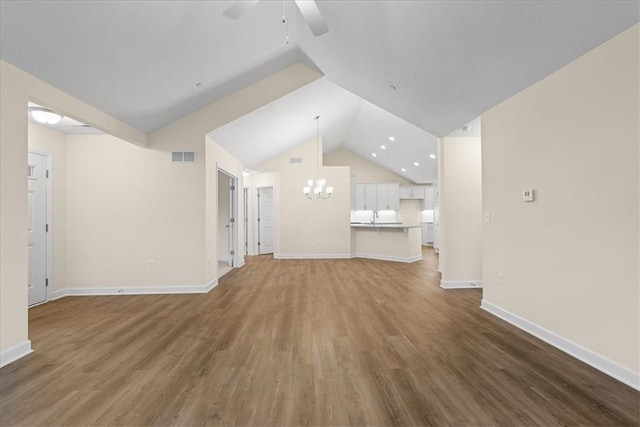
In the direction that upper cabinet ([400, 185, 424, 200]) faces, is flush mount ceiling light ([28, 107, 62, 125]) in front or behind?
in front

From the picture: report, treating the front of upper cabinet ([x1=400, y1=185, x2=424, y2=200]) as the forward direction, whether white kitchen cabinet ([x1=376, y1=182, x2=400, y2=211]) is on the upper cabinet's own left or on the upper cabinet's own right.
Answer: on the upper cabinet's own right

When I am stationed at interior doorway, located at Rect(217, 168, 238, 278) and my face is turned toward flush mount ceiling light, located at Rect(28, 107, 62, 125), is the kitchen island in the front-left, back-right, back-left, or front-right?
back-left

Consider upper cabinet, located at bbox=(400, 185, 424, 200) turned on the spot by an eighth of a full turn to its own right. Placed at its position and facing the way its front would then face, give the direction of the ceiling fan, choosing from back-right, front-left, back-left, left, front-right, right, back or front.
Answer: front-left

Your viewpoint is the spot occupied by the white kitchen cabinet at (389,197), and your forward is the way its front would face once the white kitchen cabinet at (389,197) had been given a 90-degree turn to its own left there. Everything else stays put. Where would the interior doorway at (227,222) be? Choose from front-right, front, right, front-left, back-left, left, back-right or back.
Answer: back-right

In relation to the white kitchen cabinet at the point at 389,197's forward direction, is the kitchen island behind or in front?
in front

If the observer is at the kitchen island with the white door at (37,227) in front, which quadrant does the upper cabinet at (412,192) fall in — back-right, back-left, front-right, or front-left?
back-right

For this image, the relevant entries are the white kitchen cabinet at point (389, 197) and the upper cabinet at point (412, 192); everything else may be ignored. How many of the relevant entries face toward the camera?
2

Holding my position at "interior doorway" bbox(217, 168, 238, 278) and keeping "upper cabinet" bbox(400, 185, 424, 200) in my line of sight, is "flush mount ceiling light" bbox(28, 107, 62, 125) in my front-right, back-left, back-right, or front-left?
back-right

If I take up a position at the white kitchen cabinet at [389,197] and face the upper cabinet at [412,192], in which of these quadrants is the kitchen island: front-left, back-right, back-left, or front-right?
back-right

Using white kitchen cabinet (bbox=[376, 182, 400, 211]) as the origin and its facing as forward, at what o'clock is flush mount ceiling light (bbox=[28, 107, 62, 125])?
The flush mount ceiling light is roughly at 1 o'clock from the white kitchen cabinet.

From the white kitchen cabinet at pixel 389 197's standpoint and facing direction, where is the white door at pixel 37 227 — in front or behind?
in front
